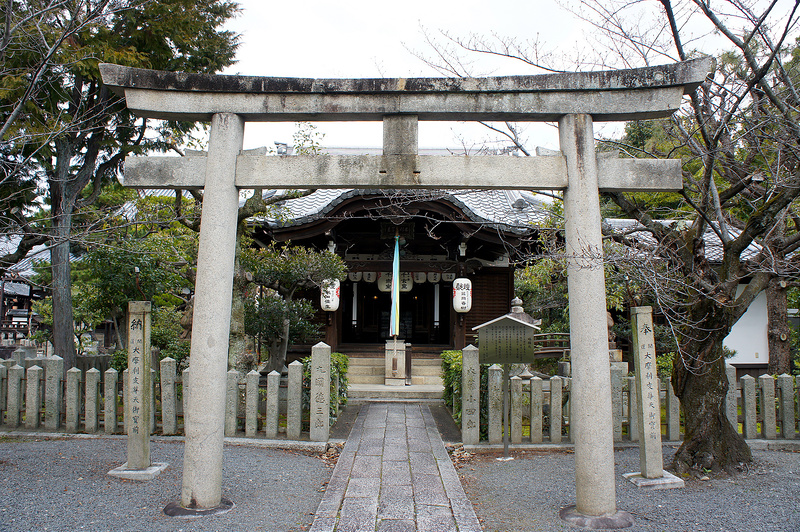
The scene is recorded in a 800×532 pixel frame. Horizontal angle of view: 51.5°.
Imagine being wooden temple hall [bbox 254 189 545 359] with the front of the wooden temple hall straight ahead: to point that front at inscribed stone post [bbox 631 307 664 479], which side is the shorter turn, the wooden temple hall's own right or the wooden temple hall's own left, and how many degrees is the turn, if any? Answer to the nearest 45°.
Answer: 0° — it already faces it

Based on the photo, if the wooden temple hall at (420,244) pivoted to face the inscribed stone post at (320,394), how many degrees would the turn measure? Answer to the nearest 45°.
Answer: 0° — it already faces it

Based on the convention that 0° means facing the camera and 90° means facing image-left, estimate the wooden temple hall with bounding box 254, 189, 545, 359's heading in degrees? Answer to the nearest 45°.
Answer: approximately 0°

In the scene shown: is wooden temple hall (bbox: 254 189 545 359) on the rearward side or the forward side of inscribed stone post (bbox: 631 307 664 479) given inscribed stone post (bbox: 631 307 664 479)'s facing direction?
on the rearward side

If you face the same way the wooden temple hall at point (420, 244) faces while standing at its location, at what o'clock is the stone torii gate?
The stone torii gate is roughly at 12 o'clock from the wooden temple hall.

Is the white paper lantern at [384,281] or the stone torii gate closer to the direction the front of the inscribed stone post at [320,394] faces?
the stone torii gate
